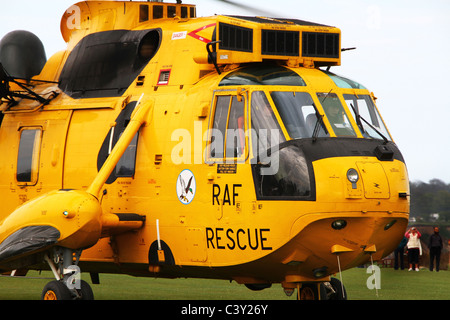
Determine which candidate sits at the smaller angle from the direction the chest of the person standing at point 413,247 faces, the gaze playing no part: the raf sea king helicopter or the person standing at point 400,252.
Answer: the raf sea king helicopter

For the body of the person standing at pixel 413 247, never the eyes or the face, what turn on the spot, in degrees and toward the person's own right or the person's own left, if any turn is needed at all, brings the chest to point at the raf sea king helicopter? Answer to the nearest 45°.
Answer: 0° — they already face it

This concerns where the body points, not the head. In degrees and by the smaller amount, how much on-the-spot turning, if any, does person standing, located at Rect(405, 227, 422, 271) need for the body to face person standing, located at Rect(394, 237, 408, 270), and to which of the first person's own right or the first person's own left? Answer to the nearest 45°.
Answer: approximately 90° to the first person's own right

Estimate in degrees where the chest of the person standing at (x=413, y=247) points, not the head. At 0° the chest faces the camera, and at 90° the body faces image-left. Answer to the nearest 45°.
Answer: approximately 0°
